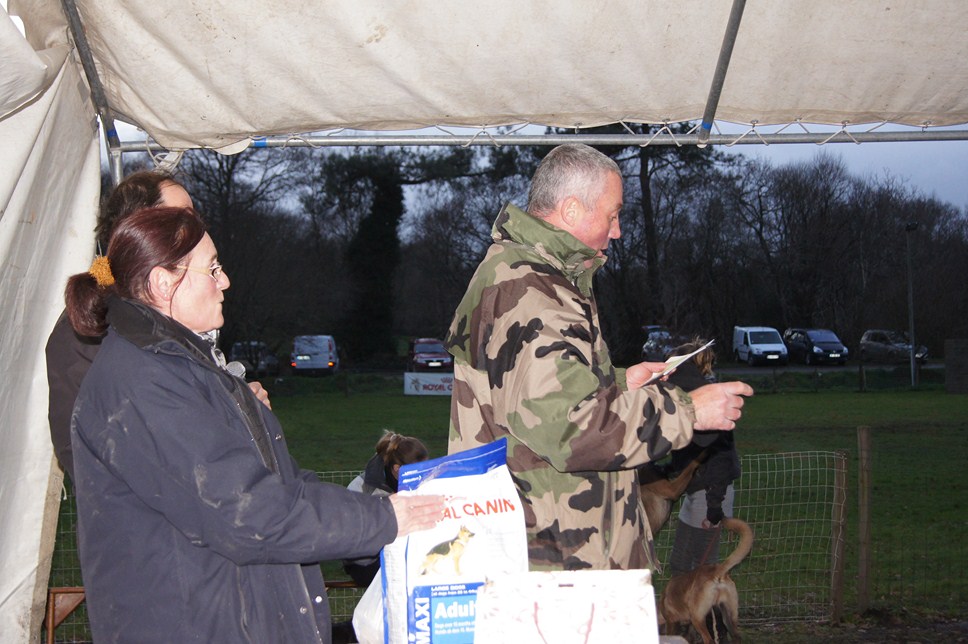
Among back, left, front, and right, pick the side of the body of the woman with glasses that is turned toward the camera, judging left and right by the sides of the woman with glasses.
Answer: right

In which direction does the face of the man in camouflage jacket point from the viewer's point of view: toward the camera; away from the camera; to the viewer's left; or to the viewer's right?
to the viewer's right

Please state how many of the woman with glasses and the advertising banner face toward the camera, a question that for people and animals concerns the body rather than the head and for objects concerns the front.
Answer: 1

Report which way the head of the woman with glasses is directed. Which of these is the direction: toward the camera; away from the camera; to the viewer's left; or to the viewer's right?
to the viewer's right

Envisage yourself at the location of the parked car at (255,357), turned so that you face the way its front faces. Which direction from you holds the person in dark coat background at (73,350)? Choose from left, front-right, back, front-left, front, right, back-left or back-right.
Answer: front-right

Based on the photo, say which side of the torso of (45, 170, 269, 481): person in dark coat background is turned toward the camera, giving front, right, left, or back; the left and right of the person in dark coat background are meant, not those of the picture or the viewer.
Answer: right

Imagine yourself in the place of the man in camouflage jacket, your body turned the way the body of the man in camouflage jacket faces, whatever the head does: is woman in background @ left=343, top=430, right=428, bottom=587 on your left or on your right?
on your left

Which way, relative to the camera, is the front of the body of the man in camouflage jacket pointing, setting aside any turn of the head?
to the viewer's right

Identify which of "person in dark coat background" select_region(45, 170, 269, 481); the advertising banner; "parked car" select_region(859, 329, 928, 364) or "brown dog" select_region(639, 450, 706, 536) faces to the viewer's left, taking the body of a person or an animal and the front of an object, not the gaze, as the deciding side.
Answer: the brown dog

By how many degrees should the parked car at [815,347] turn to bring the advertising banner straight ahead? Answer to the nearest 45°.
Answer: approximately 90° to its right
